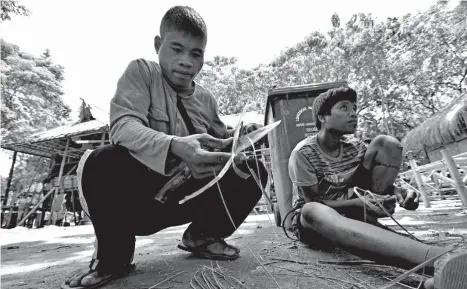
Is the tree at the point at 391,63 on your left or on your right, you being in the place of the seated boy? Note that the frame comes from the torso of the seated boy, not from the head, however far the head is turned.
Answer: on your left

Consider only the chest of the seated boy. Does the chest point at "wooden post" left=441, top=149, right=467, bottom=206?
no

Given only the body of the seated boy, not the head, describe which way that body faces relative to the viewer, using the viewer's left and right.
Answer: facing the viewer and to the right of the viewer

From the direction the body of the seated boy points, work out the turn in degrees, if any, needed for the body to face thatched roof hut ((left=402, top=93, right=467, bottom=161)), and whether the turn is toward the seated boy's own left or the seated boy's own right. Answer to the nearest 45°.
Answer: approximately 135° to the seated boy's own left

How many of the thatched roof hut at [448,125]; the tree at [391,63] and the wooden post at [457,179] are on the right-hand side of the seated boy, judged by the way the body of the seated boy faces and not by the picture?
0

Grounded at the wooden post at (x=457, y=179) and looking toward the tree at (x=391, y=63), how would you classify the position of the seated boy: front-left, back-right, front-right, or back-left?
back-left
